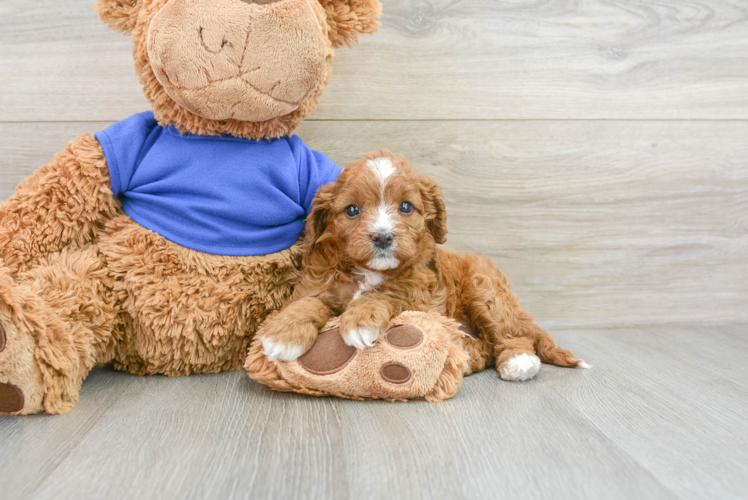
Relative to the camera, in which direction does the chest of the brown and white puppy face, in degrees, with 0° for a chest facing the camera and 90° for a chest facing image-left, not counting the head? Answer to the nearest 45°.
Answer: approximately 45°

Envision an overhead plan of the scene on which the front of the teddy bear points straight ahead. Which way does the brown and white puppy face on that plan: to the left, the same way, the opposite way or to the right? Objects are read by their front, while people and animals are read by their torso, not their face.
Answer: to the right

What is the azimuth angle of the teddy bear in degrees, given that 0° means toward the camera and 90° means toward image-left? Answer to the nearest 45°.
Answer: approximately 0°
